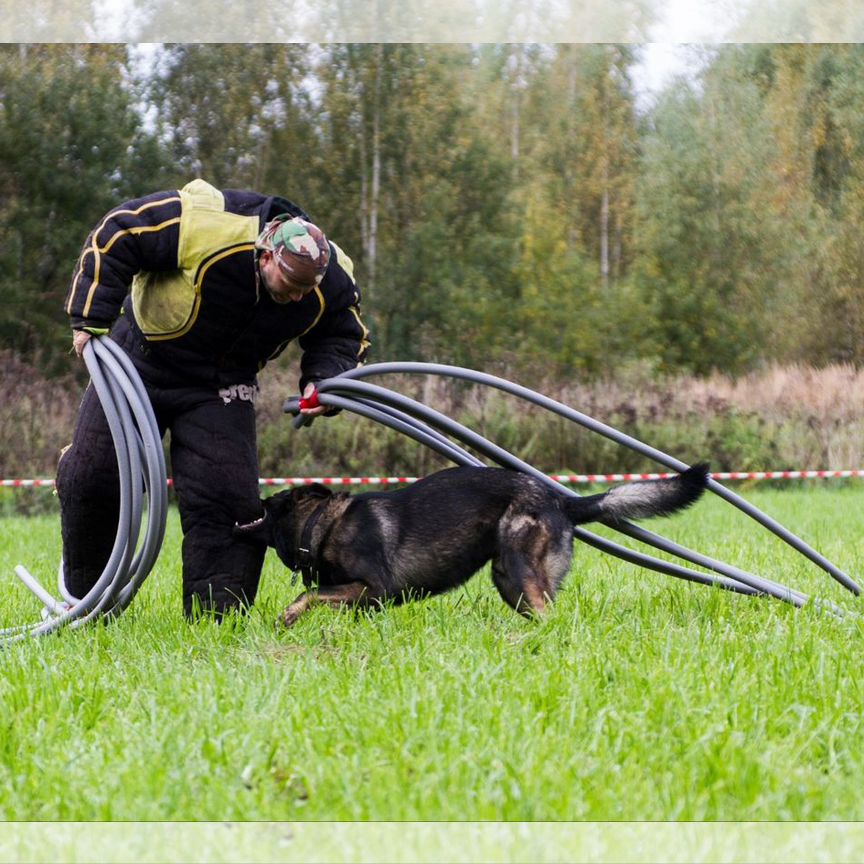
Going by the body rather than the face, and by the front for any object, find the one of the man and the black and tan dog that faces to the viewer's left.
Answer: the black and tan dog

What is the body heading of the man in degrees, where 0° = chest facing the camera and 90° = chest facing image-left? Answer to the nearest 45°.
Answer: approximately 315°

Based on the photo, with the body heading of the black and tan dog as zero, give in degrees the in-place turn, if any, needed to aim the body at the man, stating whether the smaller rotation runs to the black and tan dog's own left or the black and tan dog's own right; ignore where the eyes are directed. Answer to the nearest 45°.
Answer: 0° — it already faces them

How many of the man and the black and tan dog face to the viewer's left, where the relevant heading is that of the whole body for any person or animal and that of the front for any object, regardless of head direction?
1

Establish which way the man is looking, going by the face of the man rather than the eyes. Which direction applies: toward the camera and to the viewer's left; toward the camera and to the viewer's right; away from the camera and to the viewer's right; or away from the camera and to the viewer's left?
toward the camera and to the viewer's right

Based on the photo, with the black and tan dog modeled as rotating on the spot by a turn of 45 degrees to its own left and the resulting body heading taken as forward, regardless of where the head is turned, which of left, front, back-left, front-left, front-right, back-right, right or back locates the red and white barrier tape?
back-right

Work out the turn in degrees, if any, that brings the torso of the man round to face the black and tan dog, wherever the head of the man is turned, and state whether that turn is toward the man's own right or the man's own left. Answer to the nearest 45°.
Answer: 0° — they already face it

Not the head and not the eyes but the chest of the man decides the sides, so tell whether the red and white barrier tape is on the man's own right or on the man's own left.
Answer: on the man's own left

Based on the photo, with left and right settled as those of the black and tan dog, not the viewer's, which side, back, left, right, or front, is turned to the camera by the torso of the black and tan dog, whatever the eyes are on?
left
